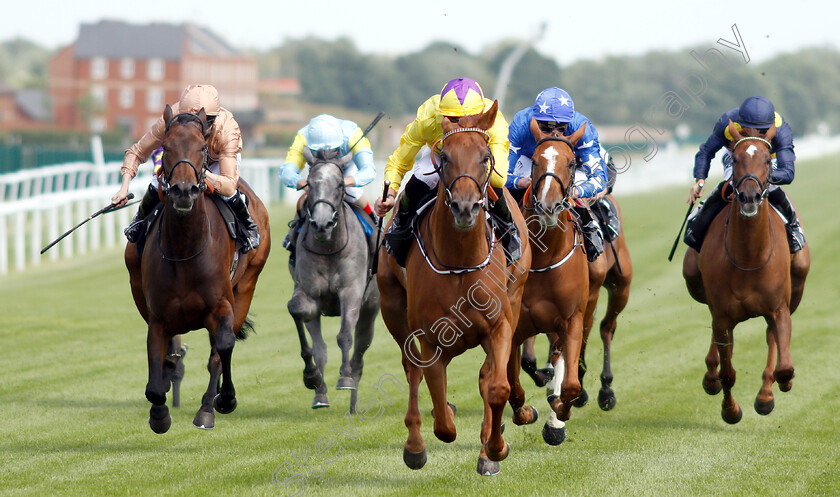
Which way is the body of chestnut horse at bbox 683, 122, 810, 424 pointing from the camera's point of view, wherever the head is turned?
toward the camera

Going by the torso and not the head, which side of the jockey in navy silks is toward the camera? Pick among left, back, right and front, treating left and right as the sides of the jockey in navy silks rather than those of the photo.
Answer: front

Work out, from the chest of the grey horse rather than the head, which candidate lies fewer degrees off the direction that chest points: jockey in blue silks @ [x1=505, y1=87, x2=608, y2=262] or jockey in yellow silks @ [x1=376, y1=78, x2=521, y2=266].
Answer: the jockey in yellow silks

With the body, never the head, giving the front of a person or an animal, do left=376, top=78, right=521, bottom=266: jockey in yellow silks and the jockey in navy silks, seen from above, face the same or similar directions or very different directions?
same or similar directions

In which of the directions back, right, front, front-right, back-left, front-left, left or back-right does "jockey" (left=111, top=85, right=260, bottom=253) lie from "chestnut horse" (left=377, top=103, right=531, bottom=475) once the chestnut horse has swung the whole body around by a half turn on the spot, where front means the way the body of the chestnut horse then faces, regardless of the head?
front-left

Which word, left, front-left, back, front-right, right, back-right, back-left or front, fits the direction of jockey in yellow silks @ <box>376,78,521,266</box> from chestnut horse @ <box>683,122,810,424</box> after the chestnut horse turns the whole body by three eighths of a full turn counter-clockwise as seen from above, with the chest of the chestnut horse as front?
back

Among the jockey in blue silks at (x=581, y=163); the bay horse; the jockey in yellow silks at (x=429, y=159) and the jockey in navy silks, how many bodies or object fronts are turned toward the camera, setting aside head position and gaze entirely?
4

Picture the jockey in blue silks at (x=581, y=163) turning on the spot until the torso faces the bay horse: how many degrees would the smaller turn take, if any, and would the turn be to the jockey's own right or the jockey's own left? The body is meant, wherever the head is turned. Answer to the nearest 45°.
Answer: approximately 45° to the jockey's own right

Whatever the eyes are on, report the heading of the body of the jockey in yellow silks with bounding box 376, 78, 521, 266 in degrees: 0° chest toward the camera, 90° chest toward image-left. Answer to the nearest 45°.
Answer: approximately 0°

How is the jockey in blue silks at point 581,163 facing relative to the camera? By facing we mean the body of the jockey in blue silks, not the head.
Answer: toward the camera

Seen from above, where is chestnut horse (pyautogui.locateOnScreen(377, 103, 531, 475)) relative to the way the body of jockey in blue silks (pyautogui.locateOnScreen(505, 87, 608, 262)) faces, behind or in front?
in front

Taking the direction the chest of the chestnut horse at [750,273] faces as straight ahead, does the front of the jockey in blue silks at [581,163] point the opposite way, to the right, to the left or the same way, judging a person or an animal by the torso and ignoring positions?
the same way

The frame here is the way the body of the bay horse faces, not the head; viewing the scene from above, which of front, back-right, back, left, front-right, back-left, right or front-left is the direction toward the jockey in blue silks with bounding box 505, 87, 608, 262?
left

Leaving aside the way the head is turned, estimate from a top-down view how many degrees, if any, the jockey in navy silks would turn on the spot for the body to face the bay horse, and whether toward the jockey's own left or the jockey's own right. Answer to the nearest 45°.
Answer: approximately 45° to the jockey's own right
